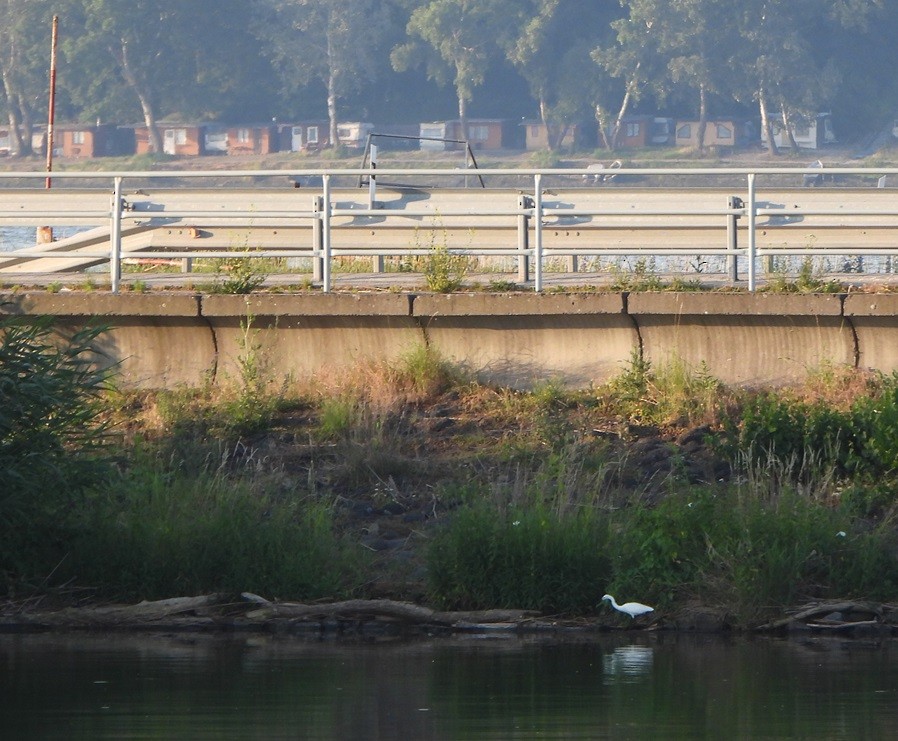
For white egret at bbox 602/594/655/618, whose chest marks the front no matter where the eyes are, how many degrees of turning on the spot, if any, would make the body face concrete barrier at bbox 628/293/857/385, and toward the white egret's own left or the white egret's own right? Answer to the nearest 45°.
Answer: approximately 90° to the white egret's own right

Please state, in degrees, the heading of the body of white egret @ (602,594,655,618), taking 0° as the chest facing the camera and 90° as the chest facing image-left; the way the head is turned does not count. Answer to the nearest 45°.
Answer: approximately 90°

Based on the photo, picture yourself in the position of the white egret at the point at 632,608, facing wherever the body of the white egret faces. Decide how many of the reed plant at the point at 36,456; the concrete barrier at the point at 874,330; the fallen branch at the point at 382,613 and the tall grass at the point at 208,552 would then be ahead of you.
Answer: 3

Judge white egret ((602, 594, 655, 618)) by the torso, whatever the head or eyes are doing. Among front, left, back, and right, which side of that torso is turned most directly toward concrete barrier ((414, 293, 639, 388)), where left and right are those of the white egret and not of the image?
right

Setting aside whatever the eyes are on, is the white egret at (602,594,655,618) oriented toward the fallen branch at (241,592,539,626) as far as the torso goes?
yes

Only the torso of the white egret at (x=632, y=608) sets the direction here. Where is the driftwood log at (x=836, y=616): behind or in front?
behind

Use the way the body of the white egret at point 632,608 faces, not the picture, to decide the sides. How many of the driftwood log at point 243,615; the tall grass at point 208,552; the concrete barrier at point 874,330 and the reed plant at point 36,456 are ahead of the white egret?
3

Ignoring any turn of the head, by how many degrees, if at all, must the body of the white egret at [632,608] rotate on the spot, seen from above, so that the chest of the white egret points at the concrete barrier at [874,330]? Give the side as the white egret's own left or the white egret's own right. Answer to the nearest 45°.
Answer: approximately 135° to the white egret's own right

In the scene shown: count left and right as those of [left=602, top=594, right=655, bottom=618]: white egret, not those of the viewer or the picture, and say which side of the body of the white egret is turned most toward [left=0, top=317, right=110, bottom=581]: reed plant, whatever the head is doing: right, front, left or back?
front

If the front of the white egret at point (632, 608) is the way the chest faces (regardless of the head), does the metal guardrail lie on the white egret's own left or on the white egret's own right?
on the white egret's own right

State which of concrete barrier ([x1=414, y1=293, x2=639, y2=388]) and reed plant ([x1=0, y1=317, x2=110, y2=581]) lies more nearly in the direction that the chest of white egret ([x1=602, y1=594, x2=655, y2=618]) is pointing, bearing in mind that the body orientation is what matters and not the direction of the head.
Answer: the reed plant

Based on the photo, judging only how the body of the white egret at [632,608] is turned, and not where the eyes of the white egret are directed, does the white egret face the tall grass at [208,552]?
yes
